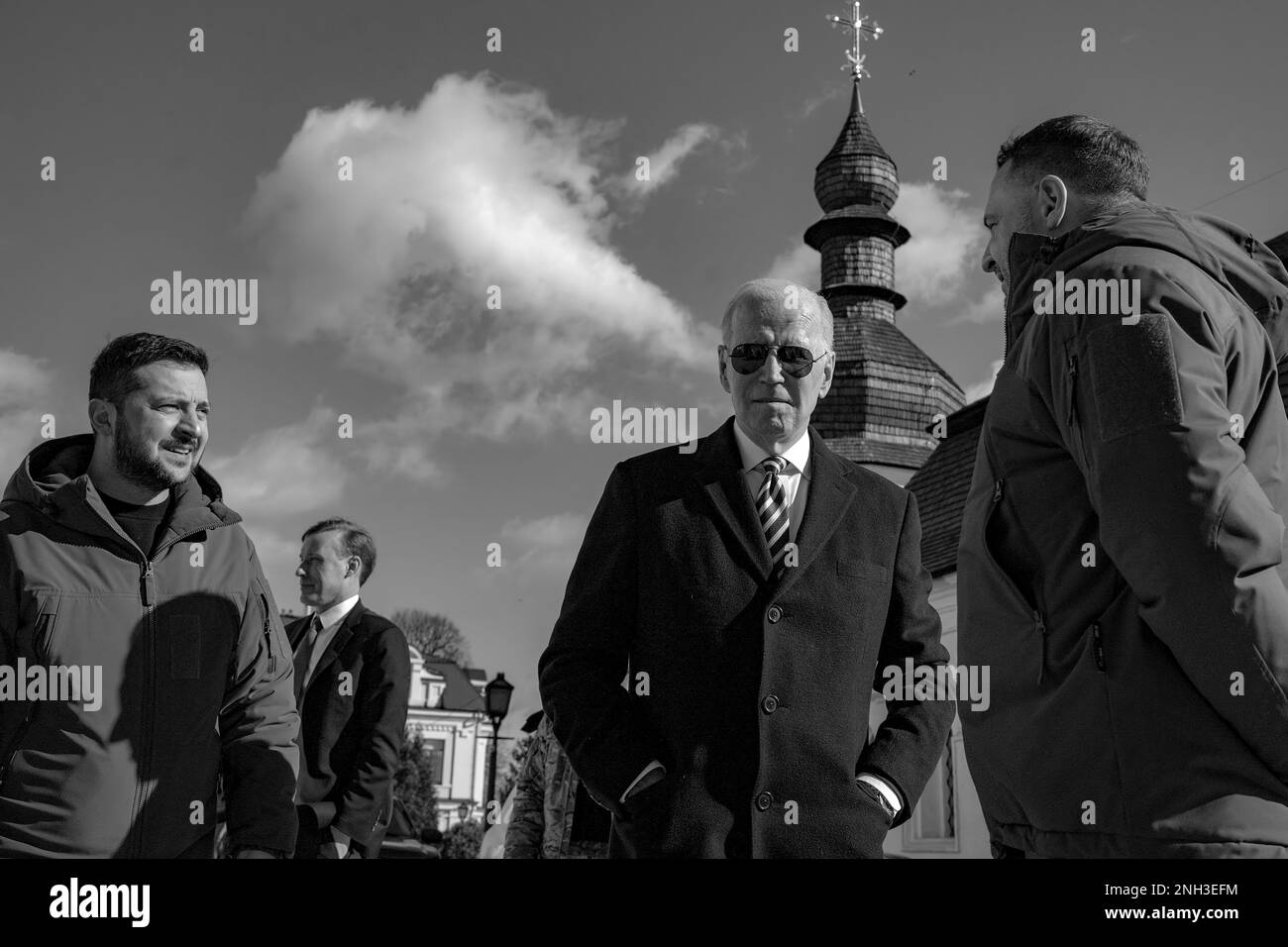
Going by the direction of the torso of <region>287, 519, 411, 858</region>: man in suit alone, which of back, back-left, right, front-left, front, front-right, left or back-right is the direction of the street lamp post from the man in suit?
back-right

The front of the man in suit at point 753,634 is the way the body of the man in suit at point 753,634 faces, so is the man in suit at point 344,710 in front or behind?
behind

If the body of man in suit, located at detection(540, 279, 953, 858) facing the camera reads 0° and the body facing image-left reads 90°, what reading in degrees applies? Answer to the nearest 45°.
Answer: approximately 0°

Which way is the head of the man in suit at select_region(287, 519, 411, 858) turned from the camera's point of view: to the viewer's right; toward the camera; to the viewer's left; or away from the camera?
to the viewer's left

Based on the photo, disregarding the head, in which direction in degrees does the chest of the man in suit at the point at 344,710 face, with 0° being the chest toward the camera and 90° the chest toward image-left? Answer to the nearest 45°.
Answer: approximately 45°

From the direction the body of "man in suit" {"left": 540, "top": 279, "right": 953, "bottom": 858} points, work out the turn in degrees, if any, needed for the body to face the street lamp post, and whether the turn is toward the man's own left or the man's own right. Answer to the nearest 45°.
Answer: approximately 180°
